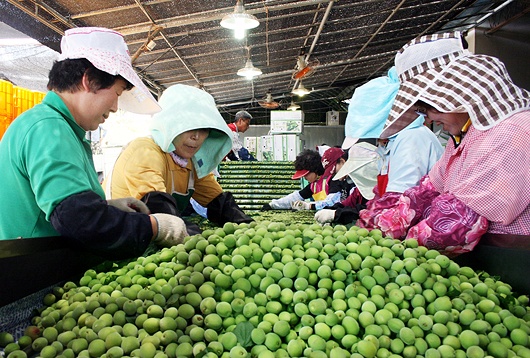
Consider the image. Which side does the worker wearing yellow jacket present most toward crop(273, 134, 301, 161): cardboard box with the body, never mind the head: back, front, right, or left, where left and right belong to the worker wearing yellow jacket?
left

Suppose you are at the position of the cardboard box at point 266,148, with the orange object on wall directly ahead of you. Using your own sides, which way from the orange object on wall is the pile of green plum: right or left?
left

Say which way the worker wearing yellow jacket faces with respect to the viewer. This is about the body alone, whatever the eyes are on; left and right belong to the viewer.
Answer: facing the viewer and to the right of the viewer

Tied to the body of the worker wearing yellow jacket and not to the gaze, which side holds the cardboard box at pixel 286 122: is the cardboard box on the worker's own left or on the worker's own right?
on the worker's own left

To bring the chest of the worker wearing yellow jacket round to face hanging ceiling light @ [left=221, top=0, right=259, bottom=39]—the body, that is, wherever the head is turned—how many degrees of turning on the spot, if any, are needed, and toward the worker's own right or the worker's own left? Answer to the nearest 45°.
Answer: approximately 135° to the worker's own left

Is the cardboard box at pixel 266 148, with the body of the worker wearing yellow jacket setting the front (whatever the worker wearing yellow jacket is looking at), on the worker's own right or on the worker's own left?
on the worker's own left

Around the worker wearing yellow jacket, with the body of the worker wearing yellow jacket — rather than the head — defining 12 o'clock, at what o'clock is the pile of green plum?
The pile of green plum is roughly at 1 o'clock from the worker wearing yellow jacket.

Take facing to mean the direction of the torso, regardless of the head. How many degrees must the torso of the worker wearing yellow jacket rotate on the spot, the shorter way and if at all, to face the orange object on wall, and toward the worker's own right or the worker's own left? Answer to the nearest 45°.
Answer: approximately 180°
